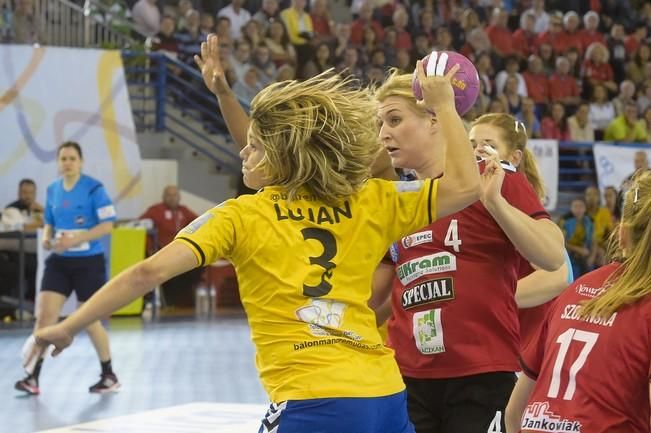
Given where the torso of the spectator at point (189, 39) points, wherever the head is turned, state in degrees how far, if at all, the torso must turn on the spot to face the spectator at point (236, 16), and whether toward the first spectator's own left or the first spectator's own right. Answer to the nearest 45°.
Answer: approximately 135° to the first spectator's own left

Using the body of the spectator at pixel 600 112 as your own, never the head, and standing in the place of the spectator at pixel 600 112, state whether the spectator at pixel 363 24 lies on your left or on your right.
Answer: on your right

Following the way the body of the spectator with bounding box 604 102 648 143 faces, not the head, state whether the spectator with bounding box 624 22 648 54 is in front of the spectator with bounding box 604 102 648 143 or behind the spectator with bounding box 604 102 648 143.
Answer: behind

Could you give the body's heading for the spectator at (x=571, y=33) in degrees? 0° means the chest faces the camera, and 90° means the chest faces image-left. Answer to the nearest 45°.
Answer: approximately 0°

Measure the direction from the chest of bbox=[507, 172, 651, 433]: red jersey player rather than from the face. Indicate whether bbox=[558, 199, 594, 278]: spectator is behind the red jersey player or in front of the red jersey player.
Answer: in front

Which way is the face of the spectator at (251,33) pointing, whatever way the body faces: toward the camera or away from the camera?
toward the camera

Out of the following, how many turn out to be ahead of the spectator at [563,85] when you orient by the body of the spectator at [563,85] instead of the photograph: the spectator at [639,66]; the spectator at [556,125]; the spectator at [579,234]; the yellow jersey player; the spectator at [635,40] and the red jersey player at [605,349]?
4

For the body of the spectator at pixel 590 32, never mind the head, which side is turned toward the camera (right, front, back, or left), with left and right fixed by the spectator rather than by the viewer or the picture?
front

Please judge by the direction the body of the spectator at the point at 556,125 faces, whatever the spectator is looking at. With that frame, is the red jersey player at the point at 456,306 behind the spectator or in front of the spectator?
in front

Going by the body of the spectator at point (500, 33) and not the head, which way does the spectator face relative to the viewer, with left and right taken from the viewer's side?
facing the viewer and to the left of the viewer

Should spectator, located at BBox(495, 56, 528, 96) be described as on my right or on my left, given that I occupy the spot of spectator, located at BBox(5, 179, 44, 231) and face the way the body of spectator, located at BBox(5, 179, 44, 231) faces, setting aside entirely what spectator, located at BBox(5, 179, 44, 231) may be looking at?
on my left

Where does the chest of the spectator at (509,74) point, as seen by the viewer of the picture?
toward the camera
